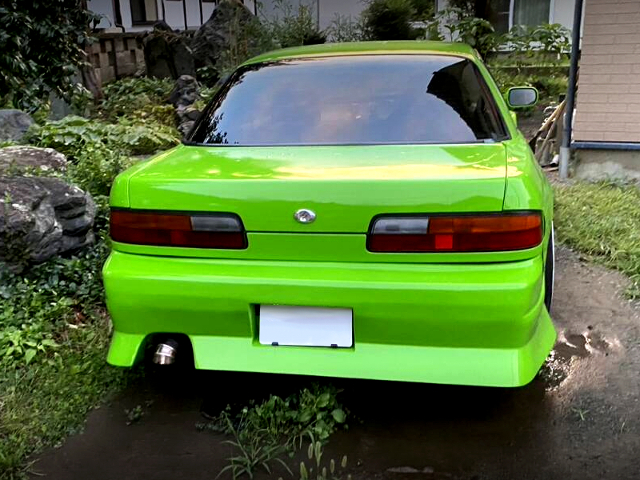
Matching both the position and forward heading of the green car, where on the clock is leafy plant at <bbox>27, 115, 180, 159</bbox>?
The leafy plant is roughly at 11 o'clock from the green car.

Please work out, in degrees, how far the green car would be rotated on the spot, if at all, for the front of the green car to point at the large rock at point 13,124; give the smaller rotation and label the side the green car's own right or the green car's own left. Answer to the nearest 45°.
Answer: approximately 45° to the green car's own left

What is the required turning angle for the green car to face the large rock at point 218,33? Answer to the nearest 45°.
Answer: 0° — it already faces it

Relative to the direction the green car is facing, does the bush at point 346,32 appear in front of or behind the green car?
in front

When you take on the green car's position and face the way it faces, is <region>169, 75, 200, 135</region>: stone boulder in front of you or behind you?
in front

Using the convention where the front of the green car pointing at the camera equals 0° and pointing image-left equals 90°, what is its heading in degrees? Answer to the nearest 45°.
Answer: approximately 180°
